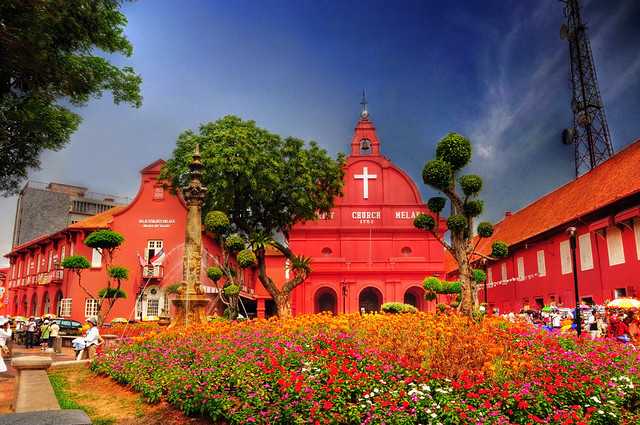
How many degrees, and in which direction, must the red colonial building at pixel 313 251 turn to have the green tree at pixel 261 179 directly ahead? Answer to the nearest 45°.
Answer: approximately 45° to its right

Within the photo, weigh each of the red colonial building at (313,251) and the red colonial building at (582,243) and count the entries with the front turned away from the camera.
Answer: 0

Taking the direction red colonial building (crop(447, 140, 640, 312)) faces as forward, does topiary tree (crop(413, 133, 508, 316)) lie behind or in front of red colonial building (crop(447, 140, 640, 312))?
in front

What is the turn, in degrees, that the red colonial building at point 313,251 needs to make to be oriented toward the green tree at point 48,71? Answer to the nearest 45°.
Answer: approximately 45° to its right

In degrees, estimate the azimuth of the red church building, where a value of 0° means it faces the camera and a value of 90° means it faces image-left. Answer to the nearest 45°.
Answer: approximately 0°

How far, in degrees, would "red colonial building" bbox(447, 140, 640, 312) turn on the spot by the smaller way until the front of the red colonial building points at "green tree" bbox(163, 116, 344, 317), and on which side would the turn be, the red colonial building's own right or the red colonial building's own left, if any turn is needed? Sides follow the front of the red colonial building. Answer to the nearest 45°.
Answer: approximately 45° to the red colonial building's own right

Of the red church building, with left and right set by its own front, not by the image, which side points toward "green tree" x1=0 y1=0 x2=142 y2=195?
front

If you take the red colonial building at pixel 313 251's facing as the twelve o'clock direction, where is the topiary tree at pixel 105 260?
The topiary tree is roughly at 2 o'clock from the red colonial building.

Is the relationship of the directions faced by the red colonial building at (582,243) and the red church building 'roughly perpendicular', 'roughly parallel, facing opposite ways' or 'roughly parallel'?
roughly perpendicular

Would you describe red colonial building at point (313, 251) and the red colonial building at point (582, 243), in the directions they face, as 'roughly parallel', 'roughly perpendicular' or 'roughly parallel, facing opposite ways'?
roughly perpendicular

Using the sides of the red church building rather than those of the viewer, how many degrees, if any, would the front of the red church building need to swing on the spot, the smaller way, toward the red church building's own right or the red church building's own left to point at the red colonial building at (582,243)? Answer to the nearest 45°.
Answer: approximately 45° to the red church building's own left

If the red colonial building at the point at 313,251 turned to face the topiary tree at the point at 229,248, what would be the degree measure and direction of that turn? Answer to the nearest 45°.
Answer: approximately 45° to its right
